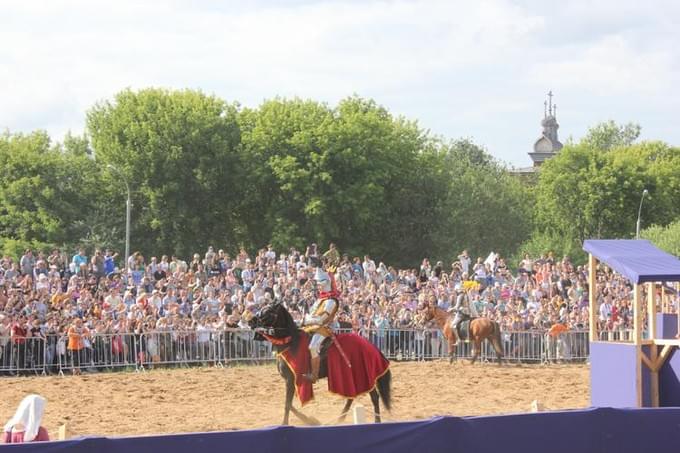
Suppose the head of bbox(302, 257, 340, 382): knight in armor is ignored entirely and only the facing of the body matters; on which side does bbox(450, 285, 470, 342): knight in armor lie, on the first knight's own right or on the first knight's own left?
on the first knight's own right

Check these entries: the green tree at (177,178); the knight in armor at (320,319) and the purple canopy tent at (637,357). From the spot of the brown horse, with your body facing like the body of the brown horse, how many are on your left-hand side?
2

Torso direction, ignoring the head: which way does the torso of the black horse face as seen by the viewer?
to the viewer's left

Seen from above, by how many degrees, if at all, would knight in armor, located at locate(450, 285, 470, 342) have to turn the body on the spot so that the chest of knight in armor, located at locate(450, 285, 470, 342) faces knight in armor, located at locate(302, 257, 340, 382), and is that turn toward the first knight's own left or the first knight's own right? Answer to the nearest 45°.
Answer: approximately 90° to the first knight's own left

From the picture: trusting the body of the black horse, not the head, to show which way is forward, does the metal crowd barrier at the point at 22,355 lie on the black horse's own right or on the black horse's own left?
on the black horse's own right

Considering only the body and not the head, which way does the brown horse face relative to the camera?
to the viewer's left

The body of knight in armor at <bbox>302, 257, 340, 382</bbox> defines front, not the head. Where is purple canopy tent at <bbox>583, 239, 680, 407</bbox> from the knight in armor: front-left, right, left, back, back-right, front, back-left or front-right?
back

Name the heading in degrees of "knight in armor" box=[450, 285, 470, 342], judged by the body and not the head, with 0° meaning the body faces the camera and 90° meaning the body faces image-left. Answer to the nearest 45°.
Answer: approximately 90°

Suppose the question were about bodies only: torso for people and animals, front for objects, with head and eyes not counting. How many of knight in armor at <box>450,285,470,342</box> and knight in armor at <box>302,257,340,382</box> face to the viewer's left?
2

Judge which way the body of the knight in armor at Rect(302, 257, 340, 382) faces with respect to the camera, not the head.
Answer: to the viewer's left

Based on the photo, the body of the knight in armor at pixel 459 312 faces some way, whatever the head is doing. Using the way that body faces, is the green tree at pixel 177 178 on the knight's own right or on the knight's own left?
on the knight's own right
